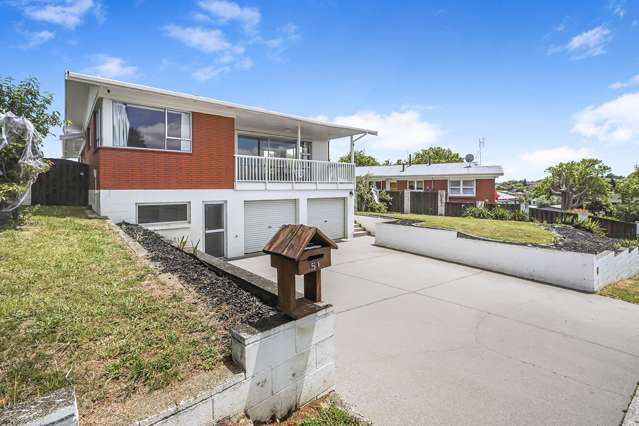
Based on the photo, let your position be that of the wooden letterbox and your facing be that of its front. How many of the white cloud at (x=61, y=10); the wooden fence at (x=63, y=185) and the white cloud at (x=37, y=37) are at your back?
3

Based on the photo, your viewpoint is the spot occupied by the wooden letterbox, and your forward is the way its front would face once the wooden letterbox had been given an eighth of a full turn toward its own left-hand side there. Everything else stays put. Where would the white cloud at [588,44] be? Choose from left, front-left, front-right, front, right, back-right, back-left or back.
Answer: front-left

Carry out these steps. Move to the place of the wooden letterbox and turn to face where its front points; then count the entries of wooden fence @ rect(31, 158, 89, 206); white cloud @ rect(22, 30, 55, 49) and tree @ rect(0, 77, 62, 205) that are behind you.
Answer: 3

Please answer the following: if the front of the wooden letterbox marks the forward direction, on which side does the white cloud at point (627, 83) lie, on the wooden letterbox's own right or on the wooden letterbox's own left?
on the wooden letterbox's own left

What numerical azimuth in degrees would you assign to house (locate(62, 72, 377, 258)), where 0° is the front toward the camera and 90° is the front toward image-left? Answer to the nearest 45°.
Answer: approximately 315°

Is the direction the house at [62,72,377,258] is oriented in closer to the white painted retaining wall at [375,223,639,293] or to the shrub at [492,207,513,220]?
the white painted retaining wall

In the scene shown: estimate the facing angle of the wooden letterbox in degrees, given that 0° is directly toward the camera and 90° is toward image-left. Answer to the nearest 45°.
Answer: approximately 315°

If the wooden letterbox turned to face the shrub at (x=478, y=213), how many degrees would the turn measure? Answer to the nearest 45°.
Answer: approximately 90° to its left

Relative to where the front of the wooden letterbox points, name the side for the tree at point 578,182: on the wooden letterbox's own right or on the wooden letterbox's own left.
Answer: on the wooden letterbox's own left
